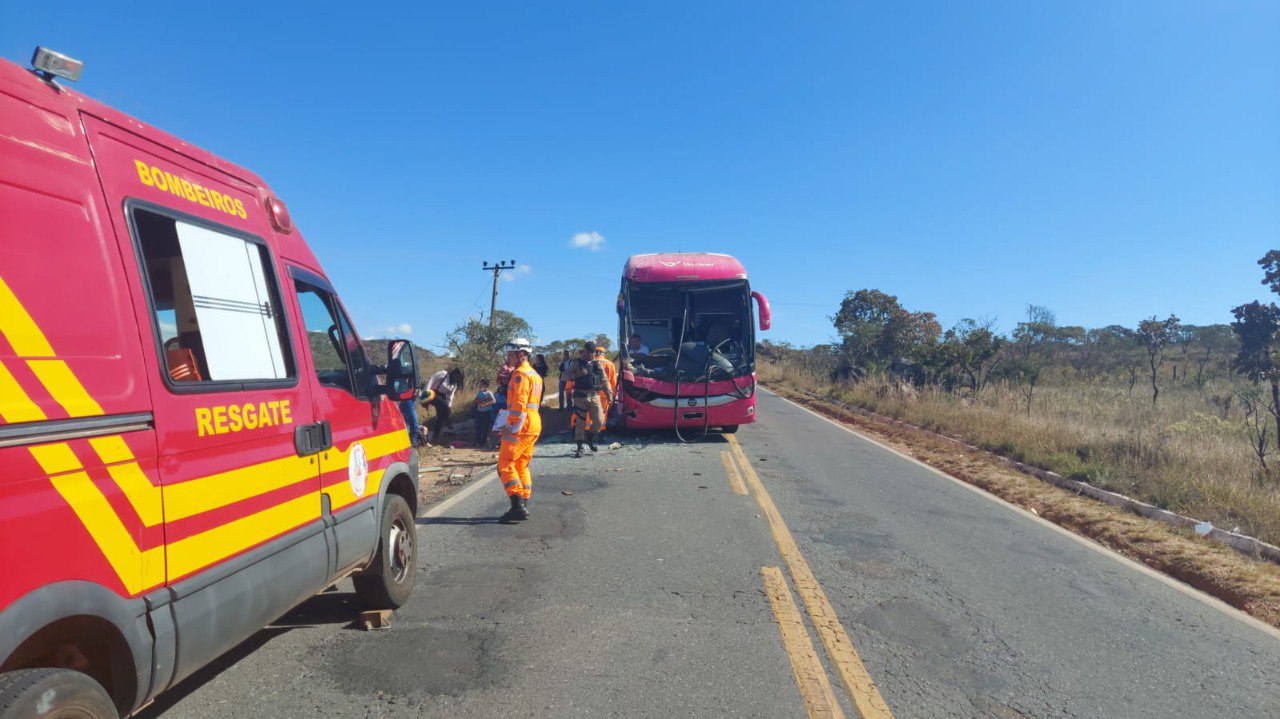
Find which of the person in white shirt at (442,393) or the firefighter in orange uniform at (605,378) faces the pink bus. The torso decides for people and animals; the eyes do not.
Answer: the person in white shirt

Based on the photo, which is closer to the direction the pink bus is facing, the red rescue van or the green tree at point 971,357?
the red rescue van

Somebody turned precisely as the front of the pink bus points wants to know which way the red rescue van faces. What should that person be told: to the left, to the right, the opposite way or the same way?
the opposite way

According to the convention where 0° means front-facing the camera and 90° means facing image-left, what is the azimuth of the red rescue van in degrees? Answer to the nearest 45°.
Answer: approximately 225°

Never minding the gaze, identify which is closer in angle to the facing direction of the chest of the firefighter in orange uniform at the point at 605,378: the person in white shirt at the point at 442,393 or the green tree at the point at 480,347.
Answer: the person in white shirt

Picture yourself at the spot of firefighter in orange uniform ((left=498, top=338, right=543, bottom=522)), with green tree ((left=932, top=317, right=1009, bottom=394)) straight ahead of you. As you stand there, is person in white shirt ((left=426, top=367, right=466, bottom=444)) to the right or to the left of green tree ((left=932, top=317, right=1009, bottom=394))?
left
